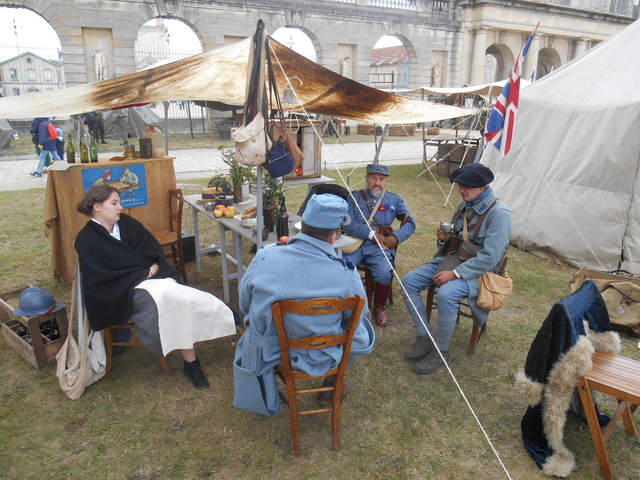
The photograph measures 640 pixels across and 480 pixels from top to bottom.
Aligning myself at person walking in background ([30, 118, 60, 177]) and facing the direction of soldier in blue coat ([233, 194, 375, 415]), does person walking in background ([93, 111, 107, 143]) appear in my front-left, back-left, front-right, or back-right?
back-left

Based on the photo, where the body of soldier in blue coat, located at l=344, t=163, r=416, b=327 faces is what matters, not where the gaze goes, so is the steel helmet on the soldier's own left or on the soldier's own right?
on the soldier's own right

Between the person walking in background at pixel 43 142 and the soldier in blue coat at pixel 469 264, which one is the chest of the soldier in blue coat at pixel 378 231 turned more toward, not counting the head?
the soldier in blue coat

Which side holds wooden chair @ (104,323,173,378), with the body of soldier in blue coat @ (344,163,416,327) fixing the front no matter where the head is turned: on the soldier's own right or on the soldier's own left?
on the soldier's own right

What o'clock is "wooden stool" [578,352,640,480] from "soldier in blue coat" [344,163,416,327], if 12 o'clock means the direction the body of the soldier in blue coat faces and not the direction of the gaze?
The wooden stool is roughly at 11 o'clock from the soldier in blue coat.

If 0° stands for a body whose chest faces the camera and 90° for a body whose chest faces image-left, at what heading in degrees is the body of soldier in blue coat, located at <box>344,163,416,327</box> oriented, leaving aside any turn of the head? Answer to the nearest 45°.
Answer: approximately 0°

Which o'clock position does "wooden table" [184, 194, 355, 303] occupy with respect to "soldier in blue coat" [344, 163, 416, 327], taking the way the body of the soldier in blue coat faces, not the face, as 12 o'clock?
The wooden table is roughly at 3 o'clock from the soldier in blue coat.

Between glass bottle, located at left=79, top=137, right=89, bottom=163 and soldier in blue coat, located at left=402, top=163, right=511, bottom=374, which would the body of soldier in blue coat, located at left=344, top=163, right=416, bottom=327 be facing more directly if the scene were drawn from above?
the soldier in blue coat
